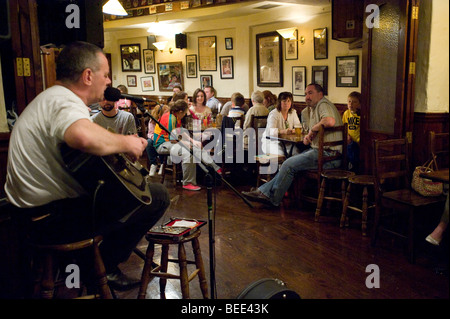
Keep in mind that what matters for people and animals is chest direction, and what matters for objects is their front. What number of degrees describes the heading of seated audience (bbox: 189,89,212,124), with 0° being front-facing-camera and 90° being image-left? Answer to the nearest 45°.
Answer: approximately 0°

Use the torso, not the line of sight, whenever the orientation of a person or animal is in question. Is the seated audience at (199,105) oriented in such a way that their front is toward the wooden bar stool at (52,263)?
yes

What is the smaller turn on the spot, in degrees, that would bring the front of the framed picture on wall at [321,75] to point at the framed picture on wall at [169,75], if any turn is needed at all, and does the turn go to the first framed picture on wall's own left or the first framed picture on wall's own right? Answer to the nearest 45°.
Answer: approximately 135° to the first framed picture on wall's own right

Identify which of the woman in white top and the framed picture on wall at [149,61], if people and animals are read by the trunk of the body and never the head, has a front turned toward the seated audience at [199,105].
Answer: the framed picture on wall

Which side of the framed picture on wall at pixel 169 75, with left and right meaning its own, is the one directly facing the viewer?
front

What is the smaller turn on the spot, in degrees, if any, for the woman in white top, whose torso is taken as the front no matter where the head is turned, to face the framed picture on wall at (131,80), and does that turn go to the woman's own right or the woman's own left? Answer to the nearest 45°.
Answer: approximately 180°

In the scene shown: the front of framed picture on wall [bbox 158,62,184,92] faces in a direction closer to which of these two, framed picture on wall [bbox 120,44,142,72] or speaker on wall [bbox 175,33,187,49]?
the speaker on wall

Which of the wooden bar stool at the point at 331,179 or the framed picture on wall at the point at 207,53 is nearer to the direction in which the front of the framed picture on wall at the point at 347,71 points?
the wooden bar stool

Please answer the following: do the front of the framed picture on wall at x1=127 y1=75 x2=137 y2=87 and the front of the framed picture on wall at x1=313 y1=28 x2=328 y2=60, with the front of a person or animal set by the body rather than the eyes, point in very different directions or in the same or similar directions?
same or similar directions

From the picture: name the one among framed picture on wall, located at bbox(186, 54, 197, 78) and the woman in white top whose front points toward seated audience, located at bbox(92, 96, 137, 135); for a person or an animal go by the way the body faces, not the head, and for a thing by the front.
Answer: the framed picture on wall

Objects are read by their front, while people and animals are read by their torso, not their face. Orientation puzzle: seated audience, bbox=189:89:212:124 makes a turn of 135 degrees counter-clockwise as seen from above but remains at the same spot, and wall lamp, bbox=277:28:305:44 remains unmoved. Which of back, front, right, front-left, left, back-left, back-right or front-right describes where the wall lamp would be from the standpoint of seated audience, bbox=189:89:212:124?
front

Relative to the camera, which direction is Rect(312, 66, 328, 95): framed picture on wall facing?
toward the camera

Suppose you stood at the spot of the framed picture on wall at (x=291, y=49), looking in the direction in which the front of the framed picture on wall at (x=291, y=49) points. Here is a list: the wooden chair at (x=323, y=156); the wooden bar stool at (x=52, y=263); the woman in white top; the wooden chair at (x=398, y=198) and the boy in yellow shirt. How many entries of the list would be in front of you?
5

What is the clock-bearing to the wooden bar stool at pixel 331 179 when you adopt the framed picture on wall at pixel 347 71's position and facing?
The wooden bar stool is roughly at 12 o'clock from the framed picture on wall.

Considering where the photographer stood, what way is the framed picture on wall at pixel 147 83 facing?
facing the viewer

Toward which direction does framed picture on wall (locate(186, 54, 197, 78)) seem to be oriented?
toward the camera
